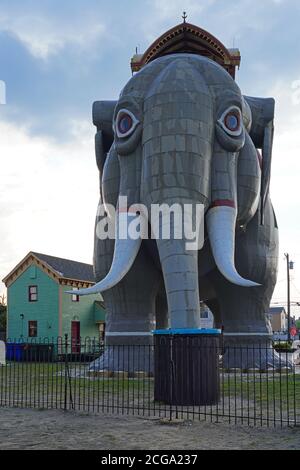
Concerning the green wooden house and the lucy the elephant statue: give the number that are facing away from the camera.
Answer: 0

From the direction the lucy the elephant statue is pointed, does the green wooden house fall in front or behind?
behind

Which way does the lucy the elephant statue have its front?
toward the camera

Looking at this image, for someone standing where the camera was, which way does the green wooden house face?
facing the viewer and to the right of the viewer

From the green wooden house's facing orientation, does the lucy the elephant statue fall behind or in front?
in front
